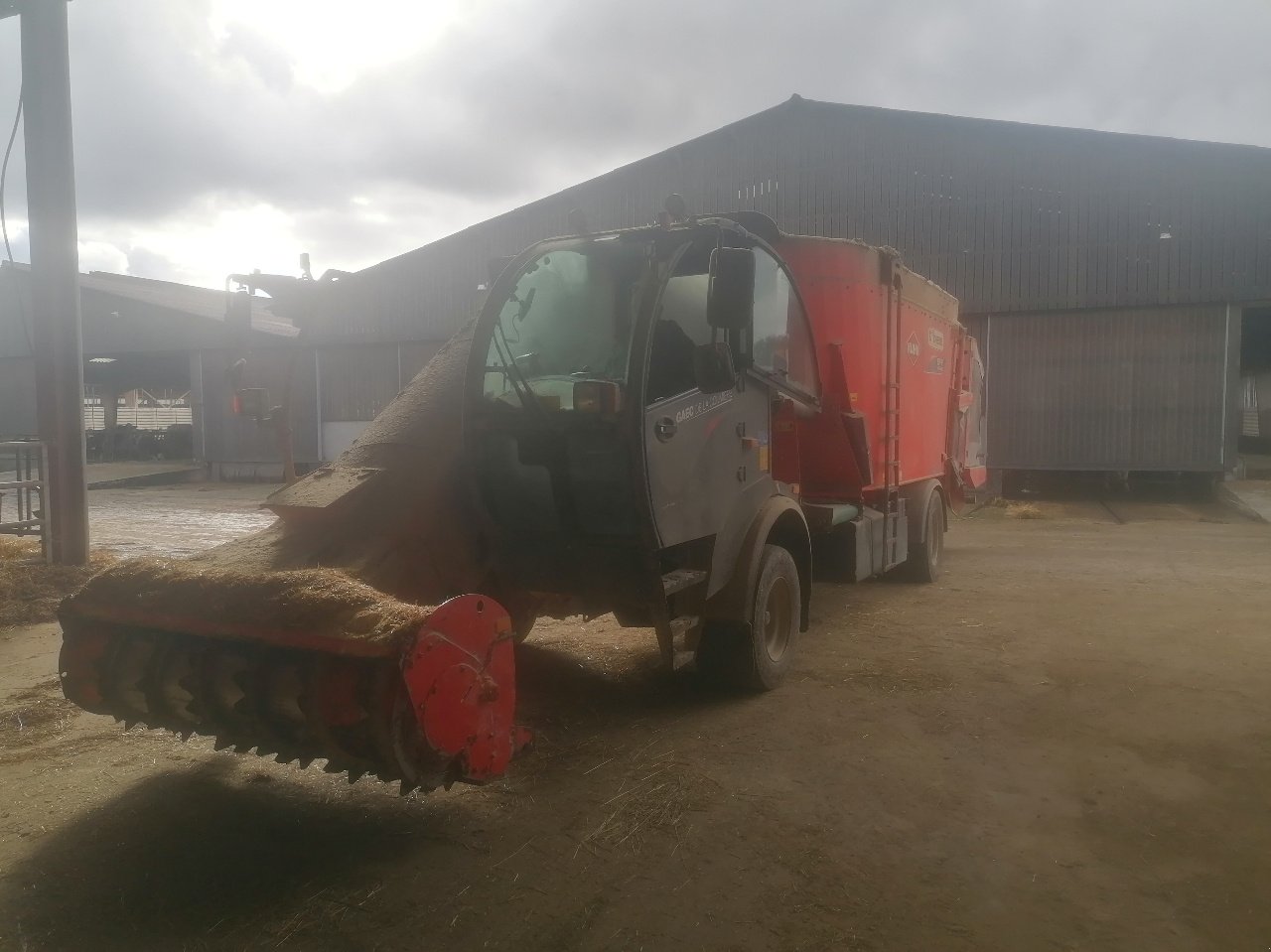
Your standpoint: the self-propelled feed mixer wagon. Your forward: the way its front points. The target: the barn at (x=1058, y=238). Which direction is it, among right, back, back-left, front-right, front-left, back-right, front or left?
back

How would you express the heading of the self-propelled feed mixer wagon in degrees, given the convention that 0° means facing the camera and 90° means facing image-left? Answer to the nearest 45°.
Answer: approximately 45°
